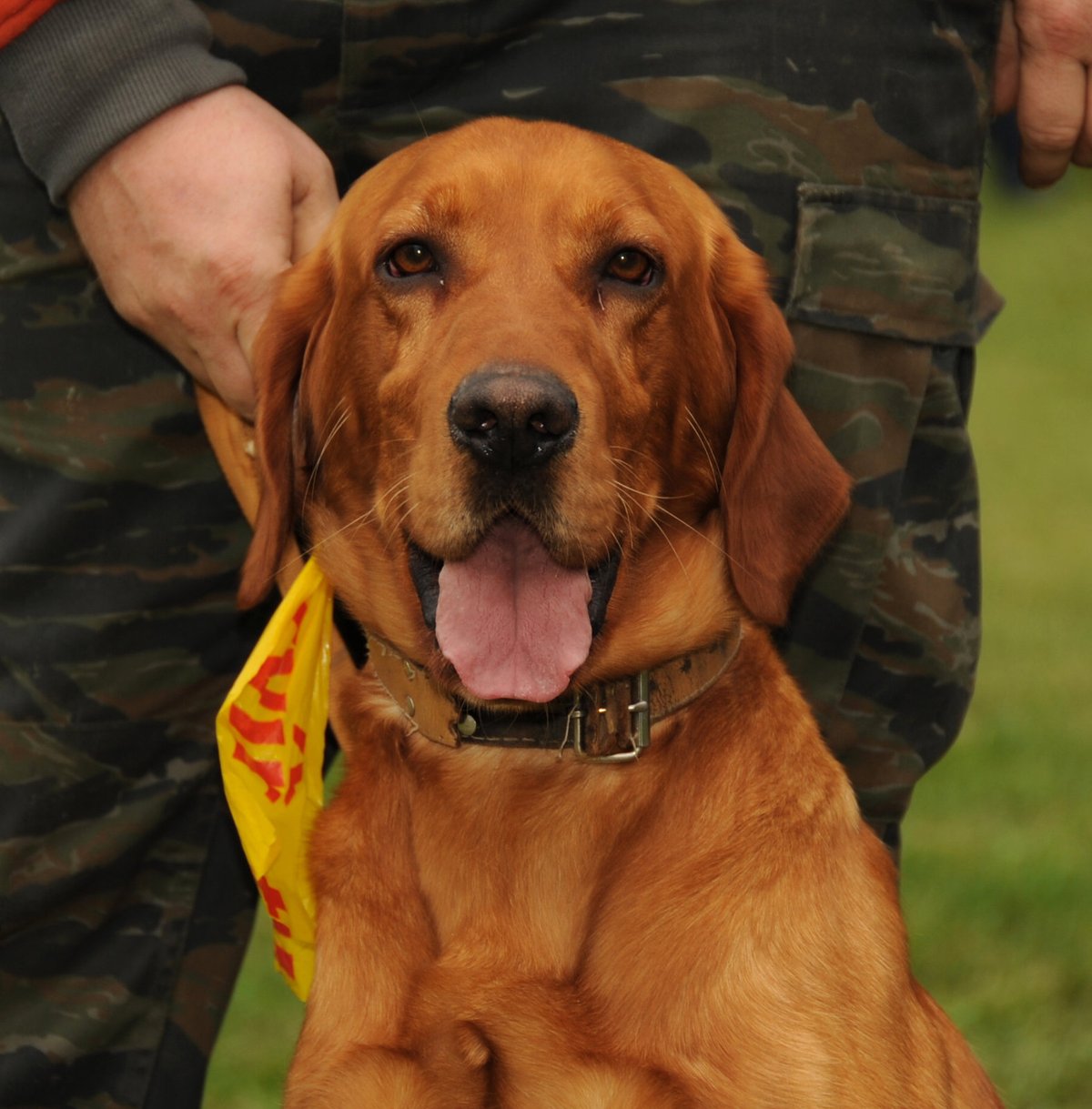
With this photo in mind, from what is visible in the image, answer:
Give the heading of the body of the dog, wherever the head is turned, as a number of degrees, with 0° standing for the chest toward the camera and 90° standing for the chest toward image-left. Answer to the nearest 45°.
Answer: approximately 0°

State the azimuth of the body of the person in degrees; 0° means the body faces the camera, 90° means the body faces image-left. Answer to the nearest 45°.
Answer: approximately 0°
